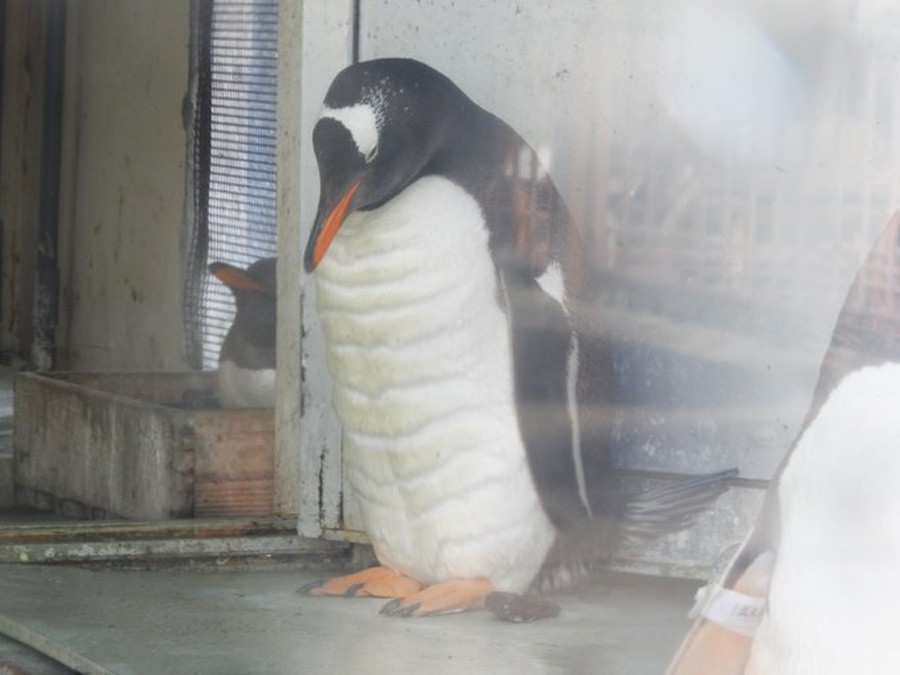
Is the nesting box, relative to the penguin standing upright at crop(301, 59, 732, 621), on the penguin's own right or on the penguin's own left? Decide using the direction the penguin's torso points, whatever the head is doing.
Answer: on the penguin's own right

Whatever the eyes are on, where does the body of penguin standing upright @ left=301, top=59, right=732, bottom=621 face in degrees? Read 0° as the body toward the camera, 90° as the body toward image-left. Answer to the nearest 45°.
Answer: approximately 45°

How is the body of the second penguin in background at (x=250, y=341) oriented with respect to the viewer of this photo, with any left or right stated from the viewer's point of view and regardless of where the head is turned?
facing to the left of the viewer

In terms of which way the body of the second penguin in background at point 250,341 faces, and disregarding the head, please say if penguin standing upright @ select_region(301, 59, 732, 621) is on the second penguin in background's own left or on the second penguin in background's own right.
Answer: on the second penguin in background's own left
